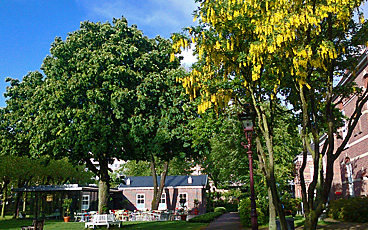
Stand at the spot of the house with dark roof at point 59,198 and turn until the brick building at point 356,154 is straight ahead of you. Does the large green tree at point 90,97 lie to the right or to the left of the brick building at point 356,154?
right

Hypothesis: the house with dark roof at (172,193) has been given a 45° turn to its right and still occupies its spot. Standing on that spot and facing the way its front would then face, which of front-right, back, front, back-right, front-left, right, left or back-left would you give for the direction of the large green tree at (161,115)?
front-left

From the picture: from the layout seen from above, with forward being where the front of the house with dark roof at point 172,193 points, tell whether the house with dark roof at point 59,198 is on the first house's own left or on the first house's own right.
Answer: on the first house's own right

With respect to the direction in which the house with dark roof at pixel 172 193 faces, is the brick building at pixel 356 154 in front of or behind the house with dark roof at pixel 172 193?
in front

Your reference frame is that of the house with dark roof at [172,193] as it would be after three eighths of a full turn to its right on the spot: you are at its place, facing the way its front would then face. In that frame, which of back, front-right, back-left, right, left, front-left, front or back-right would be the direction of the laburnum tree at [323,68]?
back-left

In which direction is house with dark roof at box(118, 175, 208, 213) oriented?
toward the camera

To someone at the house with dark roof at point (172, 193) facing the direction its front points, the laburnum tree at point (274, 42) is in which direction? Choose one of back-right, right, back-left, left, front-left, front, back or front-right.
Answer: front

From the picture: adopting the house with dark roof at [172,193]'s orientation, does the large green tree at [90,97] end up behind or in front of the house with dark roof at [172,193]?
in front
